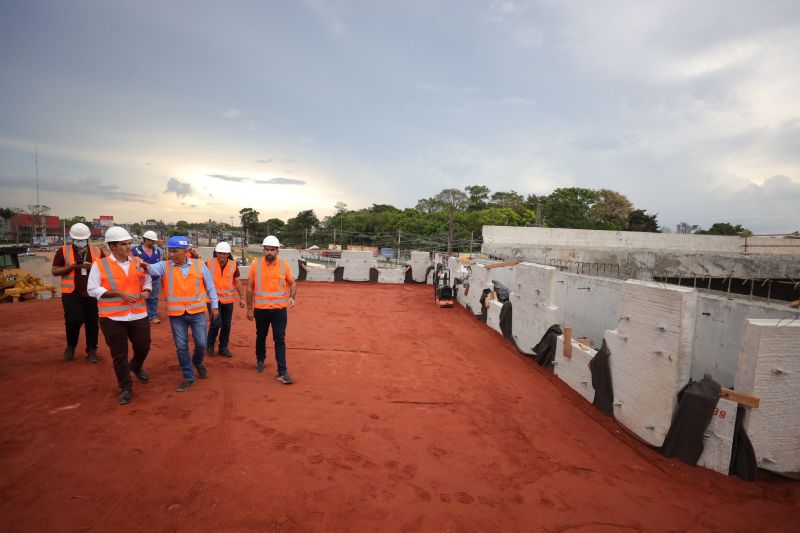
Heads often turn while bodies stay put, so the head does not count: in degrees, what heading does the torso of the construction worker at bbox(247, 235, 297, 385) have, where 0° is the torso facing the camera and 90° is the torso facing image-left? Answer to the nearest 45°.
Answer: approximately 0°

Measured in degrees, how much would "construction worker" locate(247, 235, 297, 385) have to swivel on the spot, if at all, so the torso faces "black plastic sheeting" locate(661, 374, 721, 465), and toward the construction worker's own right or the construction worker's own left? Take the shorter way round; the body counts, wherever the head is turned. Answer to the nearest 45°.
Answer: approximately 45° to the construction worker's own left

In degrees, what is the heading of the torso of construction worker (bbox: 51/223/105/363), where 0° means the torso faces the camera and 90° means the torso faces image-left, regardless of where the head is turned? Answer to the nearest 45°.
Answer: approximately 0°

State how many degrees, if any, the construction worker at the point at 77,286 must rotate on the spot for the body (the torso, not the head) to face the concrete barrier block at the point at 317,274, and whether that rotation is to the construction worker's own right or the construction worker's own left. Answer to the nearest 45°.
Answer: approximately 135° to the construction worker's own left

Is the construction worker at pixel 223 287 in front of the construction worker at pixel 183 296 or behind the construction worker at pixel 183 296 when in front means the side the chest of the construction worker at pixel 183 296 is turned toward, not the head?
behind

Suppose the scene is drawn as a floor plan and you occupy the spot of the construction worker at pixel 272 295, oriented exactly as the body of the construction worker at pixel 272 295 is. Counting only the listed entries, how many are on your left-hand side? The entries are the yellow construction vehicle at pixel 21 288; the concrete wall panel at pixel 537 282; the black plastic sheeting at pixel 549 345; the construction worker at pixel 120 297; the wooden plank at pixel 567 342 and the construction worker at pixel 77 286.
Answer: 3

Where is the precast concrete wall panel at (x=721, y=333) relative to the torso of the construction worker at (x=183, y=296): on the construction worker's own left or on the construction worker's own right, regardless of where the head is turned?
on the construction worker's own left

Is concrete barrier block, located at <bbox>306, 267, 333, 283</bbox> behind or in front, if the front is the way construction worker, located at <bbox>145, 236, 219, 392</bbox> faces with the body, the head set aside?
behind

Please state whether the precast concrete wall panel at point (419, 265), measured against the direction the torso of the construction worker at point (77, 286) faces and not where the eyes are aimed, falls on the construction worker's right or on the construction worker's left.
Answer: on the construction worker's left

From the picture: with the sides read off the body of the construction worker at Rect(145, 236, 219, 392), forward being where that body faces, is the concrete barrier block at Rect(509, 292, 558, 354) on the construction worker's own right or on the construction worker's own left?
on the construction worker's own left
